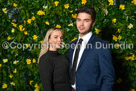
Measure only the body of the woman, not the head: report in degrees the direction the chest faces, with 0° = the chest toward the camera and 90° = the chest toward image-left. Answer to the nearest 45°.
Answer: approximately 315°

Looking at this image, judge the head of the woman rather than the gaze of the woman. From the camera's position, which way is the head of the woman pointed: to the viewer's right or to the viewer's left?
to the viewer's right

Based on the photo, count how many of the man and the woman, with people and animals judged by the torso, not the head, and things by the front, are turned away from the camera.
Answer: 0

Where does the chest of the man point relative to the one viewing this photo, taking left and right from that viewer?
facing the viewer and to the left of the viewer
